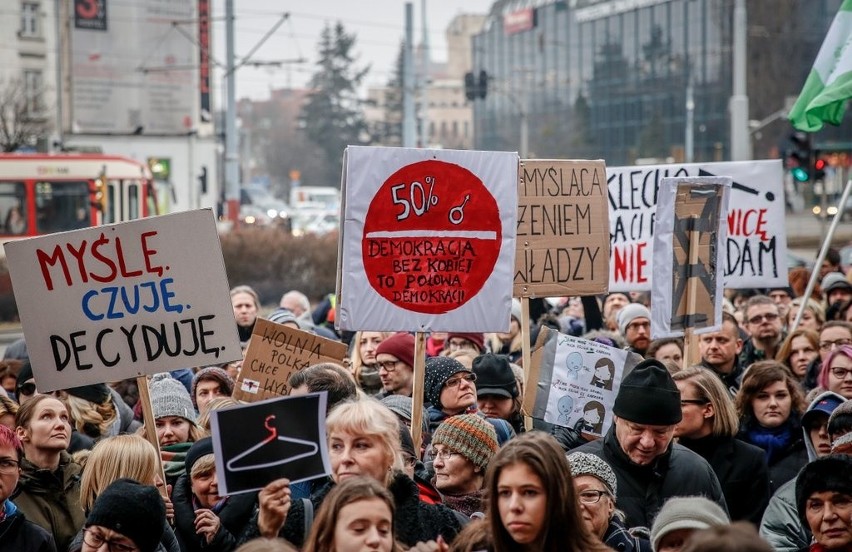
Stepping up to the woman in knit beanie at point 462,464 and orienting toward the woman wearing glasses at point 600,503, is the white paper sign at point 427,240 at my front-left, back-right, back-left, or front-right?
back-left

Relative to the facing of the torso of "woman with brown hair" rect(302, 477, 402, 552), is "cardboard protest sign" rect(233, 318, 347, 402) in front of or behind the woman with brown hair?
behind

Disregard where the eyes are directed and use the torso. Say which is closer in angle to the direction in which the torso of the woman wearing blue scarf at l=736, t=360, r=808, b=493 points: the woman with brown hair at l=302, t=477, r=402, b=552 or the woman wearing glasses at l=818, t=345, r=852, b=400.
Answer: the woman with brown hair

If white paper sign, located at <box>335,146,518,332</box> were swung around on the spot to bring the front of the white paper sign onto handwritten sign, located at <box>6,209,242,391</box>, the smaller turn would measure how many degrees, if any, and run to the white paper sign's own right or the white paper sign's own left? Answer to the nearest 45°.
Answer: approximately 90° to the white paper sign's own right

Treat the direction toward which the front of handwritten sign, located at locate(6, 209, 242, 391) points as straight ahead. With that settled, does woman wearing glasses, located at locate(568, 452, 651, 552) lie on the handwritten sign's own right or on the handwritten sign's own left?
on the handwritten sign's own left

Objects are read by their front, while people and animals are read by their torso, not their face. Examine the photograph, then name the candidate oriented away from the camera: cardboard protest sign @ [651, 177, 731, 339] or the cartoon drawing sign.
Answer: the cardboard protest sign

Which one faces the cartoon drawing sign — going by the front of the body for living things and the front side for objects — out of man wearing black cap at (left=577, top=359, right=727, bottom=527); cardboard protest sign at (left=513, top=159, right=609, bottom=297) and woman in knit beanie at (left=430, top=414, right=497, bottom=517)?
the cardboard protest sign

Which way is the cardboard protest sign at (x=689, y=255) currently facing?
away from the camera
